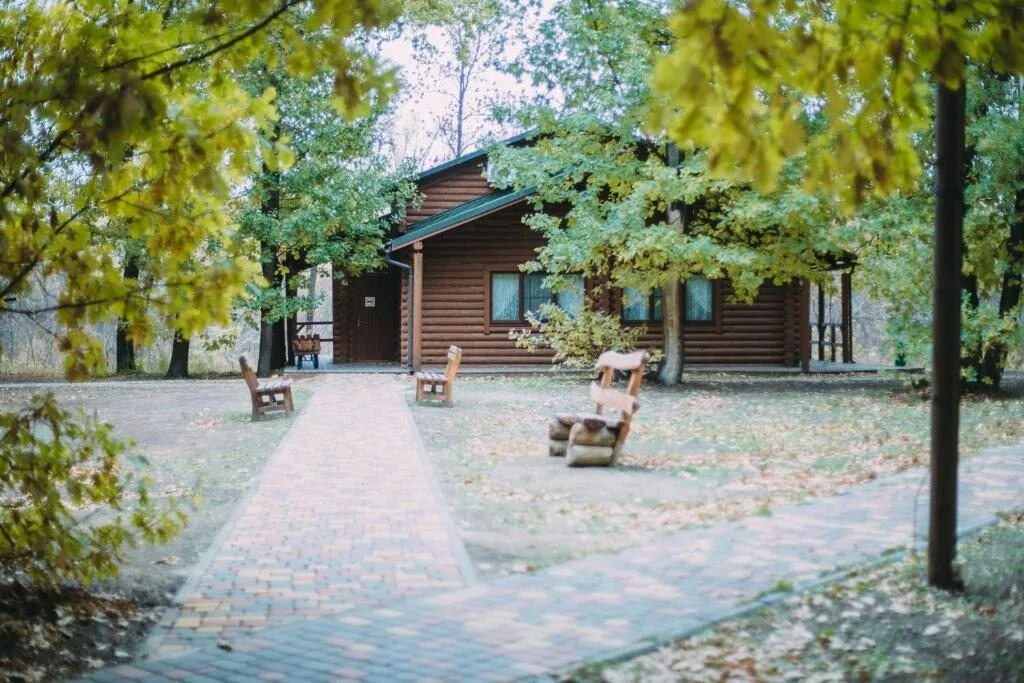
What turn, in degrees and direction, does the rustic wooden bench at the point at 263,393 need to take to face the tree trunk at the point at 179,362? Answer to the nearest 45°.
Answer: approximately 90° to its left

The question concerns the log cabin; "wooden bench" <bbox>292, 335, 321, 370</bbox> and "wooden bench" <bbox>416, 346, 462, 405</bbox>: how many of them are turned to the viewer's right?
0

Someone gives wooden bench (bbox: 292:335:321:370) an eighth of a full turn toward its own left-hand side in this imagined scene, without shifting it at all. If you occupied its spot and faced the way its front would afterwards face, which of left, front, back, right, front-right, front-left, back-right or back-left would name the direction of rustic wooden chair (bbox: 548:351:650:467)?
front-right

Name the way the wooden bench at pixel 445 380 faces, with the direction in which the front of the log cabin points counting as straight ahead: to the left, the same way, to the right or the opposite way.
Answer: to the right

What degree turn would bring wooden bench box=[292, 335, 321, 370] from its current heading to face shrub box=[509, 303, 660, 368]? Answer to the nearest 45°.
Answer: approximately 45° to its left

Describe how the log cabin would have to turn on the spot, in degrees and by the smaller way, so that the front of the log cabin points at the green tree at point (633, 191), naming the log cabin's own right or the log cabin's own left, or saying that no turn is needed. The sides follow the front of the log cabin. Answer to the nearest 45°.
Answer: approximately 45° to the log cabin's own left

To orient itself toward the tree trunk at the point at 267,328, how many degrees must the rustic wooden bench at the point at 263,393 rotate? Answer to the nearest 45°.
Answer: approximately 90° to its left

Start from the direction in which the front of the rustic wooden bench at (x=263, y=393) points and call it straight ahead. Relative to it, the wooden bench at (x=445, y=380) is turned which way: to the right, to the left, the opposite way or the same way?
the opposite way

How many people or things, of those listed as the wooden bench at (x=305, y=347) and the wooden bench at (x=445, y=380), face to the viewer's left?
1

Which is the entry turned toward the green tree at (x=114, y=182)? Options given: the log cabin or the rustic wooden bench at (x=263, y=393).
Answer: the log cabin

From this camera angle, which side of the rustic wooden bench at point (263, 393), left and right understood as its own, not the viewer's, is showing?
right

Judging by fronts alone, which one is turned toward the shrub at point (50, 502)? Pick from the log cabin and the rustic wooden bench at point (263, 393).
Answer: the log cabin

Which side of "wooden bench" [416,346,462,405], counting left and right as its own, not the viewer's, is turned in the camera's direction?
left

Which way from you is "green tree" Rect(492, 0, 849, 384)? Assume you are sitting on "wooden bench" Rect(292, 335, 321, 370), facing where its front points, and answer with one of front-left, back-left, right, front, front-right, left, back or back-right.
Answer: front-left

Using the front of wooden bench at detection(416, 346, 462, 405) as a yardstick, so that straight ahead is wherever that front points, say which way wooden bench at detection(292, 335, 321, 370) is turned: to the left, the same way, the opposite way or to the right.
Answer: to the left

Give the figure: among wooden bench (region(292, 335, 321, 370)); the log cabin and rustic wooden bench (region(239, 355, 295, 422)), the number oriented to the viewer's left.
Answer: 0

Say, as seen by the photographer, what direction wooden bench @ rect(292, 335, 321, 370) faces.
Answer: facing the viewer

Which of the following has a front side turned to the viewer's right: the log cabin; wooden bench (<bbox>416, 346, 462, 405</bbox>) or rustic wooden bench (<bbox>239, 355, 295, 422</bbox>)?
the rustic wooden bench
